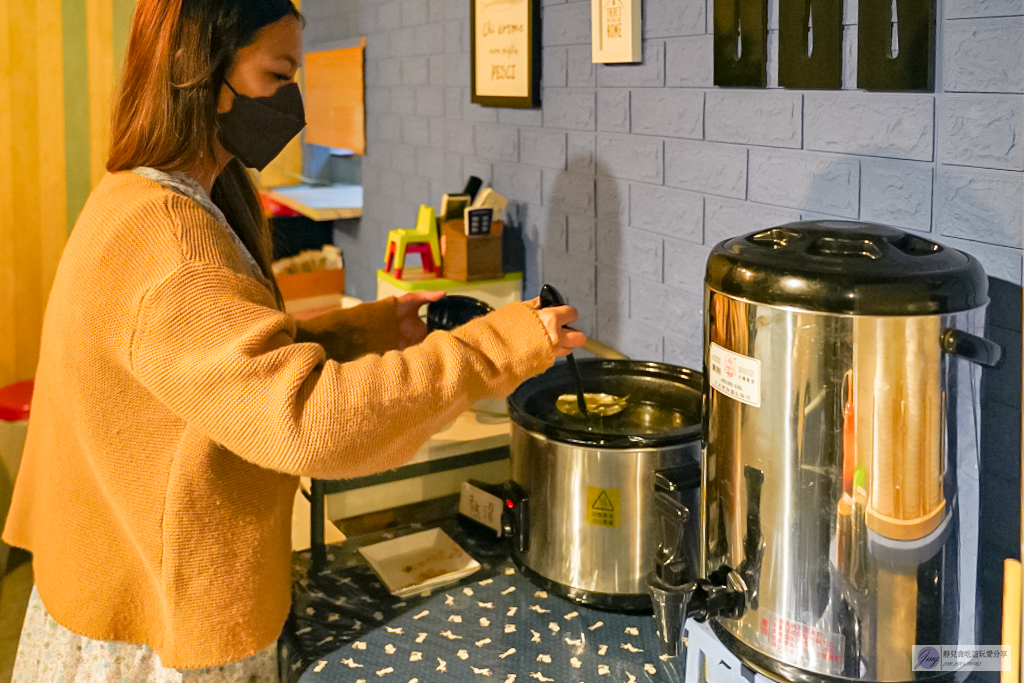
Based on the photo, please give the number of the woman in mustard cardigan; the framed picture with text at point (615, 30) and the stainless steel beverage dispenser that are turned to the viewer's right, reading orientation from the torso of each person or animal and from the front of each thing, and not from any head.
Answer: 1

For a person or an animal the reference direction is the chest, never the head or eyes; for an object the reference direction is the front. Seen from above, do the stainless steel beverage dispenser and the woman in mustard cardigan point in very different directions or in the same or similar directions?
very different directions

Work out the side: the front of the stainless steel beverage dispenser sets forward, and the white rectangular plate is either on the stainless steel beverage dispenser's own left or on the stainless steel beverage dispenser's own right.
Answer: on the stainless steel beverage dispenser's own right

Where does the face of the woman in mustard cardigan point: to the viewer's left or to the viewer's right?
to the viewer's right

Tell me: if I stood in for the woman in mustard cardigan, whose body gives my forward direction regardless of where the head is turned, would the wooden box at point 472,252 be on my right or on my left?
on my left

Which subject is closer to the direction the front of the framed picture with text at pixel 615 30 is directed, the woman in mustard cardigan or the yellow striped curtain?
the woman in mustard cardigan

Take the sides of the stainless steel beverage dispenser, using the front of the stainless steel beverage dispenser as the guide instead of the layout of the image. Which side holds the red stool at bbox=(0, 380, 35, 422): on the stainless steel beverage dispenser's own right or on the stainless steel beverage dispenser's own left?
on the stainless steel beverage dispenser's own right

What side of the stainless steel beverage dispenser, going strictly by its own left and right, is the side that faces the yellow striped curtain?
right

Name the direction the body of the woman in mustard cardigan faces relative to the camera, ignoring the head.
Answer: to the viewer's right
